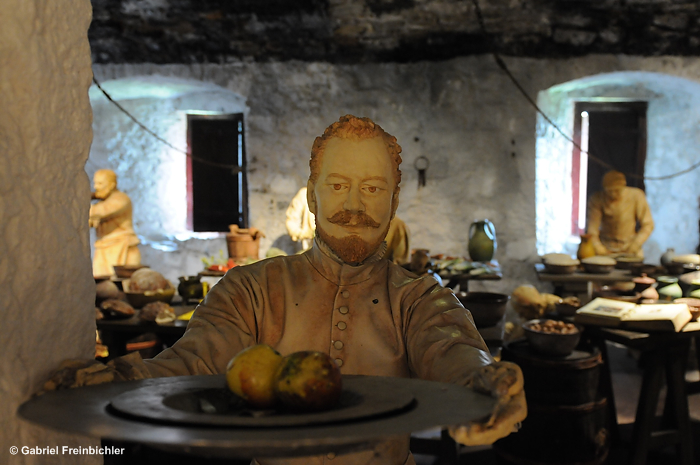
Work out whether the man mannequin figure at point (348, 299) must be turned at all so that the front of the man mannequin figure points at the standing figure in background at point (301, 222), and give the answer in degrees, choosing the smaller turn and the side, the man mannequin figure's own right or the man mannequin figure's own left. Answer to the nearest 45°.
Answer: approximately 180°

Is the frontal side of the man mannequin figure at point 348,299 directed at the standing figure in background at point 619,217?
no

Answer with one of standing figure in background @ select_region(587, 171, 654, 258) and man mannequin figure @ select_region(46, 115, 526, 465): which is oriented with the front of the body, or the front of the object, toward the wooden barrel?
the standing figure in background

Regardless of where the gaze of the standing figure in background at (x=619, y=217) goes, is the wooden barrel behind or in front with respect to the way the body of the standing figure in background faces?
in front

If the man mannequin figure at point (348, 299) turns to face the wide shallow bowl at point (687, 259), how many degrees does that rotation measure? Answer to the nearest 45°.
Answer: approximately 135° to its left

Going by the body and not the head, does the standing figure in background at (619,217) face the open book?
yes

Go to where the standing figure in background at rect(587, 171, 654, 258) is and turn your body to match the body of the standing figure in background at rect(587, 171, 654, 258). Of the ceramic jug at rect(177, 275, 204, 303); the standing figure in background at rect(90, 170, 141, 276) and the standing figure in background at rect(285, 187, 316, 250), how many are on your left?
0

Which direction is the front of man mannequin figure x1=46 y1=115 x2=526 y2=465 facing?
toward the camera

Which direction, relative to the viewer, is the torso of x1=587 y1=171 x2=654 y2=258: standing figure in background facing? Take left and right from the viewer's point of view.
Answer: facing the viewer

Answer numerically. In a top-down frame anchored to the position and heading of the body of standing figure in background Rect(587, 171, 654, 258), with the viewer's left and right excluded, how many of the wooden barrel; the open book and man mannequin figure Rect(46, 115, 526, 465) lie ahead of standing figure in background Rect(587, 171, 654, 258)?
3

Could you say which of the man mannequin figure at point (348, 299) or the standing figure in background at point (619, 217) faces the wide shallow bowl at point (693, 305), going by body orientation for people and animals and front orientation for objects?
the standing figure in background

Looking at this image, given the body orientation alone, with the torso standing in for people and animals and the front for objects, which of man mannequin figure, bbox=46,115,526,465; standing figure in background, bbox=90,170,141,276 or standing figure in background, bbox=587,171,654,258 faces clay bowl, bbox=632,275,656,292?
the standing figure in background, bbox=587,171,654,258
